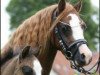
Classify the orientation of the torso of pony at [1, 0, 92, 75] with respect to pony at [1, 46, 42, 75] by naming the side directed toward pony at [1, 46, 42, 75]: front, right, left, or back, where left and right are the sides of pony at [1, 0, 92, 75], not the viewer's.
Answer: right

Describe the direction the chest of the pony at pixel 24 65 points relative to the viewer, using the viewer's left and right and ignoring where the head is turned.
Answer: facing the viewer and to the right of the viewer

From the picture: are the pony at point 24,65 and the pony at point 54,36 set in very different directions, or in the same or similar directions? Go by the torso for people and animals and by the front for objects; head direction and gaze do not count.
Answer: same or similar directions

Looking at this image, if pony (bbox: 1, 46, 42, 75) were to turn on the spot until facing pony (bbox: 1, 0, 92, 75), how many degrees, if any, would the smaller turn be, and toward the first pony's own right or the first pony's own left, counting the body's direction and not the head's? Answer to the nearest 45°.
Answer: approximately 90° to the first pony's own left

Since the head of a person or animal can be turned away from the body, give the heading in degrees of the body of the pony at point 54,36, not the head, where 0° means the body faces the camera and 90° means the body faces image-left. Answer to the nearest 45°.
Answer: approximately 315°

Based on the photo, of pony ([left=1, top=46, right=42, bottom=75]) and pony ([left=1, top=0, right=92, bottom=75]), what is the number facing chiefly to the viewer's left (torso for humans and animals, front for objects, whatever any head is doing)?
0
